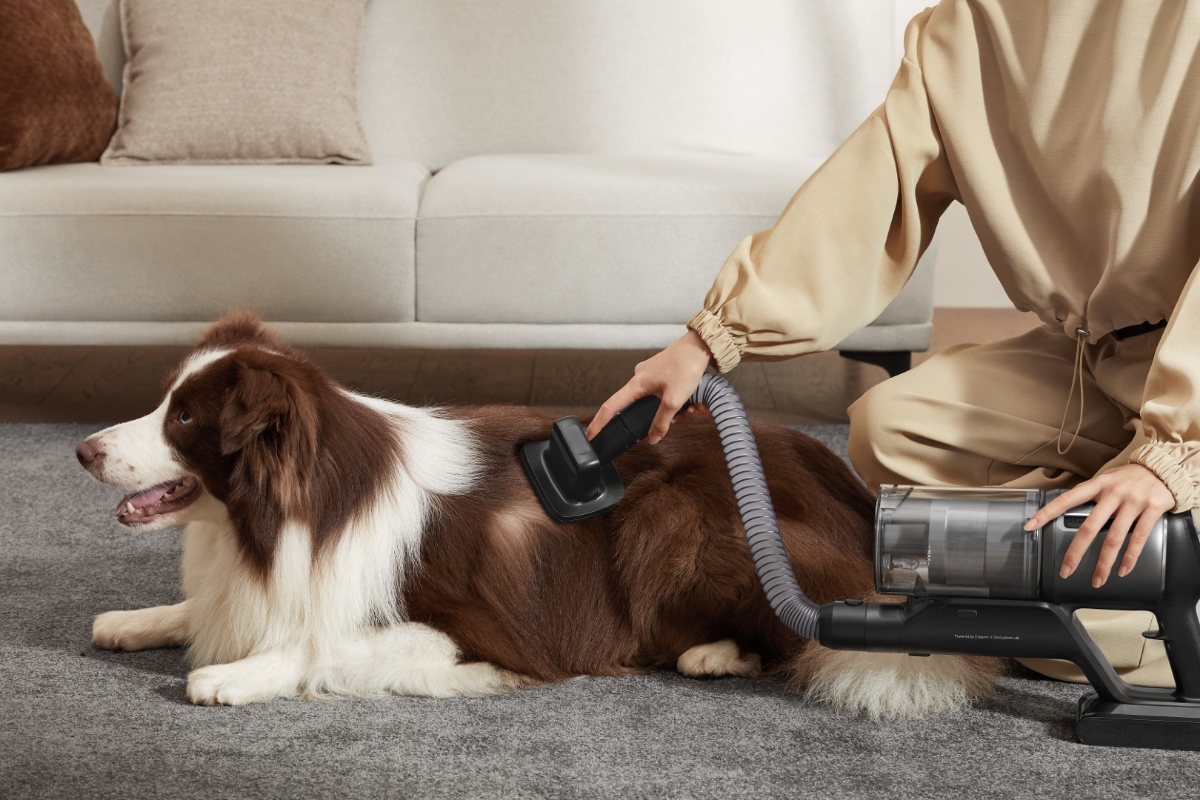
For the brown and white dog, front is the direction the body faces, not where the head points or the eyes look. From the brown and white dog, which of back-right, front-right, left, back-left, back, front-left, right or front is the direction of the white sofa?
right

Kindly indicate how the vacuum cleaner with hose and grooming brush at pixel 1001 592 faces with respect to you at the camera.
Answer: facing to the left of the viewer

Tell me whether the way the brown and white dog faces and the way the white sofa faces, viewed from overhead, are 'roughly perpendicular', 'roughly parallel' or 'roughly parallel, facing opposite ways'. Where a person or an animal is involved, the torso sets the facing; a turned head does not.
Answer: roughly perpendicular

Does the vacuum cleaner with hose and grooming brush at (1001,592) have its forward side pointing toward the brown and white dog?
yes

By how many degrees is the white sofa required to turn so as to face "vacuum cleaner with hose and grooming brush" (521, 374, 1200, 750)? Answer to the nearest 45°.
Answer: approximately 45° to its left

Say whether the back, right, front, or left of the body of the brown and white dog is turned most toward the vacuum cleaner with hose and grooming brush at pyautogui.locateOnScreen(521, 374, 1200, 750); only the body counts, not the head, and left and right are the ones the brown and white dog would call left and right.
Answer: back

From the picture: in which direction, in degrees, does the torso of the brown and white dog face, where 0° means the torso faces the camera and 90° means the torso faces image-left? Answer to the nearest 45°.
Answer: approximately 90°

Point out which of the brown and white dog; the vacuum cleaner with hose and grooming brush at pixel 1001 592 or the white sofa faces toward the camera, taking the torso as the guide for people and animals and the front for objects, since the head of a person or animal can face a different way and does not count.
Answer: the white sofa

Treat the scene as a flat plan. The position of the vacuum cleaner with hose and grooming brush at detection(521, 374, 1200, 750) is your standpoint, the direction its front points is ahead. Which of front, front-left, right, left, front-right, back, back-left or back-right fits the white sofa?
front-right

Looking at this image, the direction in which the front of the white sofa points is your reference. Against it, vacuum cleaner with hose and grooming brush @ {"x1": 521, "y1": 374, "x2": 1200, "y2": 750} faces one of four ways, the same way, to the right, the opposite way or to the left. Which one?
to the right

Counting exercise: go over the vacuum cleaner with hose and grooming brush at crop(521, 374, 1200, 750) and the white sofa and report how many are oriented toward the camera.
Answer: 1

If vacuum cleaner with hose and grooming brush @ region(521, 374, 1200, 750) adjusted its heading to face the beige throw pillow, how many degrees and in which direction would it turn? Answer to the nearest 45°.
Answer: approximately 45° to its right

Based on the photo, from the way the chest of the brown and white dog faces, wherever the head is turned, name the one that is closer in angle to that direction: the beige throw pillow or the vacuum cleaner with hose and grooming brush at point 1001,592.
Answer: the beige throw pillow
